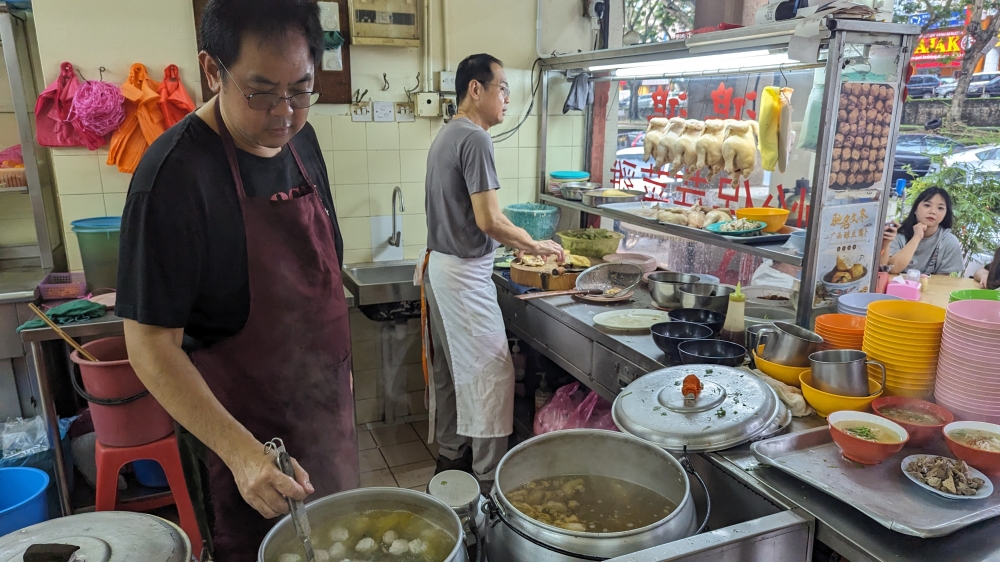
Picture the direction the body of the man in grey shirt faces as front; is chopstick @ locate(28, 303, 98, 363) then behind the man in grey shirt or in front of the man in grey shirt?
behind

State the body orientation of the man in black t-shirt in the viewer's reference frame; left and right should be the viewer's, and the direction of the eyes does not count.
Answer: facing the viewer and to the right of the viewer

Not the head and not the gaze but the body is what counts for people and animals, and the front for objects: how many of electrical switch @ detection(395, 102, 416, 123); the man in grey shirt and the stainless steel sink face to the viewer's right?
1

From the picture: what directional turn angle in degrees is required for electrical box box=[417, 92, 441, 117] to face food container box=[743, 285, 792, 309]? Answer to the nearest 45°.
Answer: approximately 45° to its left

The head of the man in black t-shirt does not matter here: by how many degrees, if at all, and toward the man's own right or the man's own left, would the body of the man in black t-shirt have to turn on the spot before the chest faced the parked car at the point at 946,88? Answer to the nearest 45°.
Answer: approximately 45° to the man's own left

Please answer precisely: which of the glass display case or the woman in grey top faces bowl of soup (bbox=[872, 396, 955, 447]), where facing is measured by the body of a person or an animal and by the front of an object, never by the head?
the woman in grey top

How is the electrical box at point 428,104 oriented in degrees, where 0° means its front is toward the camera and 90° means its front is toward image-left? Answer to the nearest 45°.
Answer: approximately 0°

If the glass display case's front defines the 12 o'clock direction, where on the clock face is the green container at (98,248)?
The green container is roughly at 7 o'clock from the glass display case.

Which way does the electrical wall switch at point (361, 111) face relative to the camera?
toward the camera

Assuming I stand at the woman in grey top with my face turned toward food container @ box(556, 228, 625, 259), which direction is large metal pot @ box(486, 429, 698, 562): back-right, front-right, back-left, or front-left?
front-left

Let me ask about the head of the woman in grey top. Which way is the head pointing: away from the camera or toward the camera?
toward the camera

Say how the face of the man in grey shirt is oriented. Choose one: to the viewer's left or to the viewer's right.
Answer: to the viewer's right

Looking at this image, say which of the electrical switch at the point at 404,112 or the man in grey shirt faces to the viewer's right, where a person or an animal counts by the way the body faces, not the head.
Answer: the man in grey shirt

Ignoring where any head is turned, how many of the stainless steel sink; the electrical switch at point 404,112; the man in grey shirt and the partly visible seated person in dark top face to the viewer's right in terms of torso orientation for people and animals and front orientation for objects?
1
